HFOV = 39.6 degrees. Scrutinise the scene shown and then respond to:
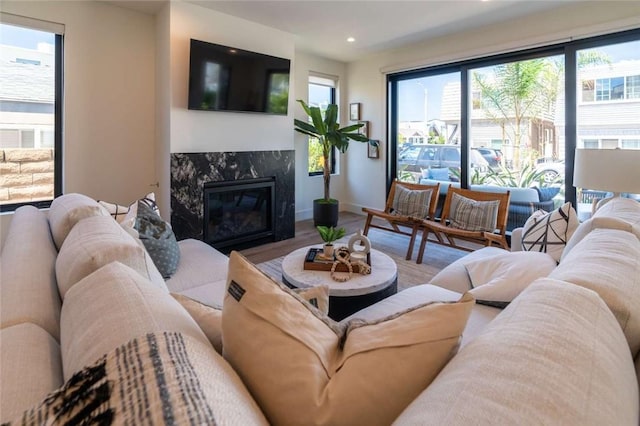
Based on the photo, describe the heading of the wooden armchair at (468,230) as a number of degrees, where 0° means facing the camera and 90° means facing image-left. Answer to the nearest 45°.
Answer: approximately 45°

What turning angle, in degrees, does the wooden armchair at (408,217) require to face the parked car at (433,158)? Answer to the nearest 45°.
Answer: approximately 135° to its right

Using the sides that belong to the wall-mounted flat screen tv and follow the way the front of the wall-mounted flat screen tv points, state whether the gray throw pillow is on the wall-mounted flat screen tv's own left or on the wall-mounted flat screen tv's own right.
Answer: on the wall-mounted flat screen tv's own right

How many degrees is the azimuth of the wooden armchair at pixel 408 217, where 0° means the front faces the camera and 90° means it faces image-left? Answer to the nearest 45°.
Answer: approximately 45°

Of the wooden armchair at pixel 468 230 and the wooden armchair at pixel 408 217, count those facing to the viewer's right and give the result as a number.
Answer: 0

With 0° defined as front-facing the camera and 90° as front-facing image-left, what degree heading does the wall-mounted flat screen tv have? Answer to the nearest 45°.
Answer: approximately 315°

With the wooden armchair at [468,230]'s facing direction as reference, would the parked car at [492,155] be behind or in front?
behind

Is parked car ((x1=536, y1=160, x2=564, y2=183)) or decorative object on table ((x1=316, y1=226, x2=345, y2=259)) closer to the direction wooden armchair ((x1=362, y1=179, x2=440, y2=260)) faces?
the decorative object on table
